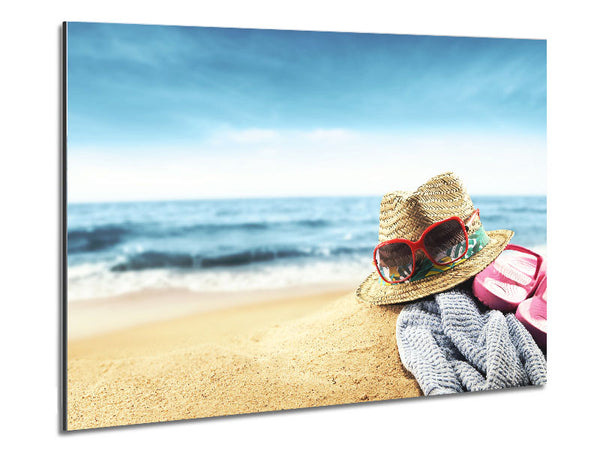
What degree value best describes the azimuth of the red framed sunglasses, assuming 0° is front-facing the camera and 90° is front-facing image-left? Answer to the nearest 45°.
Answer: approximately 45°
